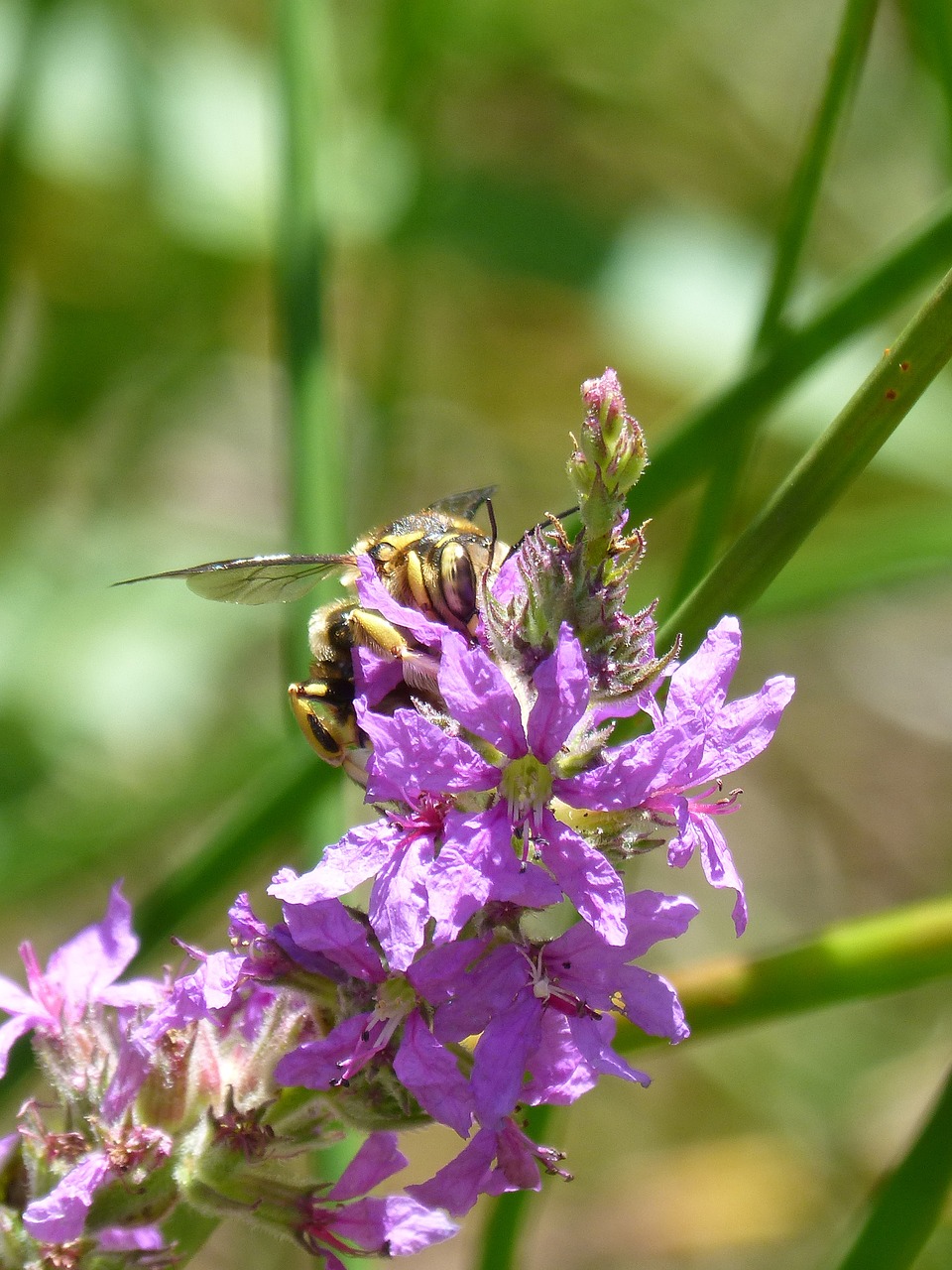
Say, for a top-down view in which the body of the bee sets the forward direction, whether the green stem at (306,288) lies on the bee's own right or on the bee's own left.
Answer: on the bee's own left

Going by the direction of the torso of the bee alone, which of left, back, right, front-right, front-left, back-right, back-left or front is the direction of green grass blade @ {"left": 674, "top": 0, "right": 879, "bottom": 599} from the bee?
front-left

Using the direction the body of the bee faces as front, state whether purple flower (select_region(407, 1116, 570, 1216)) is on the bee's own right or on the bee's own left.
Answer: on the bee's own right

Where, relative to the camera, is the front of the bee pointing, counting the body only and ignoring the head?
to the viewer's right

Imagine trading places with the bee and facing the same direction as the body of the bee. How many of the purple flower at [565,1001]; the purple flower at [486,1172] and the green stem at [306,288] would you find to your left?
1

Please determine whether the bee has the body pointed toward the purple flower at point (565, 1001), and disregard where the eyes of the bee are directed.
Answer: no
